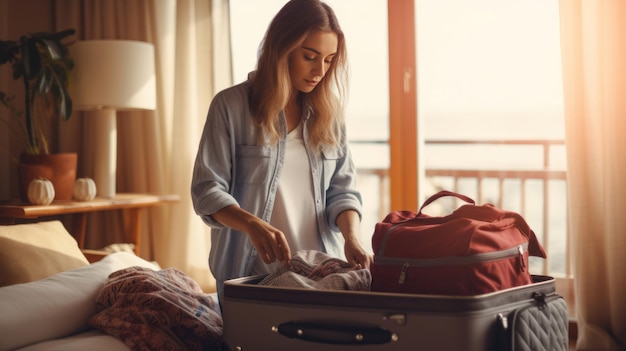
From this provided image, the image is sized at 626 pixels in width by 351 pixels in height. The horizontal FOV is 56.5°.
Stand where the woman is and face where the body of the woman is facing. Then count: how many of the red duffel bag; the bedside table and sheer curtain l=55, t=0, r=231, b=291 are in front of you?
1

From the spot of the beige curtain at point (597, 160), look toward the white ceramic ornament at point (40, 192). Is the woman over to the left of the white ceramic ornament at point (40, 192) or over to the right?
left

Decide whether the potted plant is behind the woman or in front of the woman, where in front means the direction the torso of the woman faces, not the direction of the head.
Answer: behind

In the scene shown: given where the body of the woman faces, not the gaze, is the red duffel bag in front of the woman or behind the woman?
in front

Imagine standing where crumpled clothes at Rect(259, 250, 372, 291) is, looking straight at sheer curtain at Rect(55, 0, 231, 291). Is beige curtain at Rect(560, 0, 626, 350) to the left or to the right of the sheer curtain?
right

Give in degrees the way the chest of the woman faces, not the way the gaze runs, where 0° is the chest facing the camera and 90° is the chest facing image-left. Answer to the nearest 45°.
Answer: approximately 315°

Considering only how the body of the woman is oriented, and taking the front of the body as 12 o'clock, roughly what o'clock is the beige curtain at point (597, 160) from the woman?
The beige curtain is roughly at 9 o'clock from the woman.
